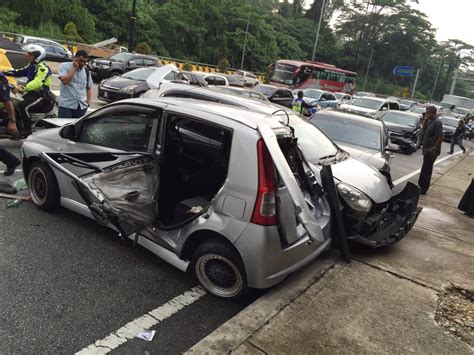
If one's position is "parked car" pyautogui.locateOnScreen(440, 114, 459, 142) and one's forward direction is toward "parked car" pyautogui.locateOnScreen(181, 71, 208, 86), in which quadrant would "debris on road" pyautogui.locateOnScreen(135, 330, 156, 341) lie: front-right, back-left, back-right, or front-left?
front-left

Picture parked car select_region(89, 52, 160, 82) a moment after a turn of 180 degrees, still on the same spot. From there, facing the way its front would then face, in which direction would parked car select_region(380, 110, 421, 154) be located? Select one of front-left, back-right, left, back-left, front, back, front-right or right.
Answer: right

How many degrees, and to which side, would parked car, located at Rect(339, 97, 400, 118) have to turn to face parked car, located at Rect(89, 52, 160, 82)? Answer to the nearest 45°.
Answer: approximately 45° to its right

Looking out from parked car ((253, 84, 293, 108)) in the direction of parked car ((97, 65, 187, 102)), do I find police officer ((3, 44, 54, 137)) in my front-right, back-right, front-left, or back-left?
front-left

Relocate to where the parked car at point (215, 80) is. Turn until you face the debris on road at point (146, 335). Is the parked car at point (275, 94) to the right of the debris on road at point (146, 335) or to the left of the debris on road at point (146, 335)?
left

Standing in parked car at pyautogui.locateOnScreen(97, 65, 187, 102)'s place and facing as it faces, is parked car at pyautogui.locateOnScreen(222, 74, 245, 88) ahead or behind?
behind
